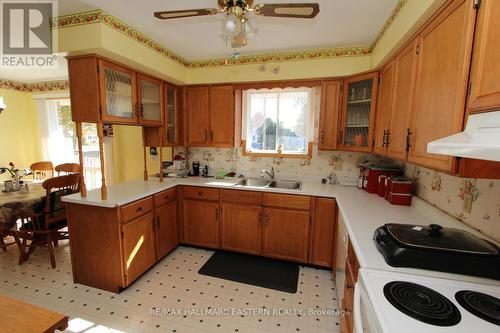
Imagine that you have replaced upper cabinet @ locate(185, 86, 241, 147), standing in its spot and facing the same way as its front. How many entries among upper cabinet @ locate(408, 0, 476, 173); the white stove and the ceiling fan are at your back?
0

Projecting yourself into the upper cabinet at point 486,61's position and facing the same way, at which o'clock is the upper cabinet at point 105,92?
the upper cabinet at point 105,92 is roughly at 1 o'clock from the upper cabinet at point 486,61.

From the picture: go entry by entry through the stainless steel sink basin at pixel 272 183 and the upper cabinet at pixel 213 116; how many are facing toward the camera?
2

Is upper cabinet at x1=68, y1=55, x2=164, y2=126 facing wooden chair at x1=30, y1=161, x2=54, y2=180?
no

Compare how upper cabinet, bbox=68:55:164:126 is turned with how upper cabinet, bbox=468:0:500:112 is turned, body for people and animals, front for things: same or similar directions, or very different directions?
very different directions

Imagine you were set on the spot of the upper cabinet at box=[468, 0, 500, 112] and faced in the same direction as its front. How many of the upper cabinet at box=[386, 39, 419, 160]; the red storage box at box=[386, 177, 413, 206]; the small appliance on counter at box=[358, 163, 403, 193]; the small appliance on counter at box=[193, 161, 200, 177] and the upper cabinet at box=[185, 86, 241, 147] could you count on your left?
0

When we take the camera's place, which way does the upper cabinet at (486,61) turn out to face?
facing the viewer and to the left of the viewer

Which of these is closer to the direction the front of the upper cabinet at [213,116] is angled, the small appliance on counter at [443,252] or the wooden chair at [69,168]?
the small appliance on counter

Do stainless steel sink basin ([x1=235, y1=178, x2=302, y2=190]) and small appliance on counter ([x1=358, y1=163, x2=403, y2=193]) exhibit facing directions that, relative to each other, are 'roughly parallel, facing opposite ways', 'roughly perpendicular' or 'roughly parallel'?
roughly perpendicular

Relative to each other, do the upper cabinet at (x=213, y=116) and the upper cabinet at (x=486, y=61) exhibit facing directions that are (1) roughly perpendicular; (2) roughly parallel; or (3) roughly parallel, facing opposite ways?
roughly perpendicular

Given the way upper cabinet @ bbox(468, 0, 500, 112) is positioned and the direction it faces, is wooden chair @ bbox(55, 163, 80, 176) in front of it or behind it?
in front

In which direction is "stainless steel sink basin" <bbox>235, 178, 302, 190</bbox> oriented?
toward the camera

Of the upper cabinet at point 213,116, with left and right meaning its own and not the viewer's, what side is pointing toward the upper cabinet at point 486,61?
front

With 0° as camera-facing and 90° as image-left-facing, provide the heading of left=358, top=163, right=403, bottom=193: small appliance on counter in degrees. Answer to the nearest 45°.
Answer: approximately 45°

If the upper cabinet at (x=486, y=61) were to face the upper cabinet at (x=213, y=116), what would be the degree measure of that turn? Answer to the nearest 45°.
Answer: approximately 45° to its right

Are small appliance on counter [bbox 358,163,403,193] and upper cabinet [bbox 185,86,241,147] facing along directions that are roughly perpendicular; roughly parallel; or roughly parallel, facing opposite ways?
roughly perpendicular

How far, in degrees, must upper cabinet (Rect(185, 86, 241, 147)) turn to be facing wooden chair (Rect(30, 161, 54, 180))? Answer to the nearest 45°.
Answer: approximately 135° to its right

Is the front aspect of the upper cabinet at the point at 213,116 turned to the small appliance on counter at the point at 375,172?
no
